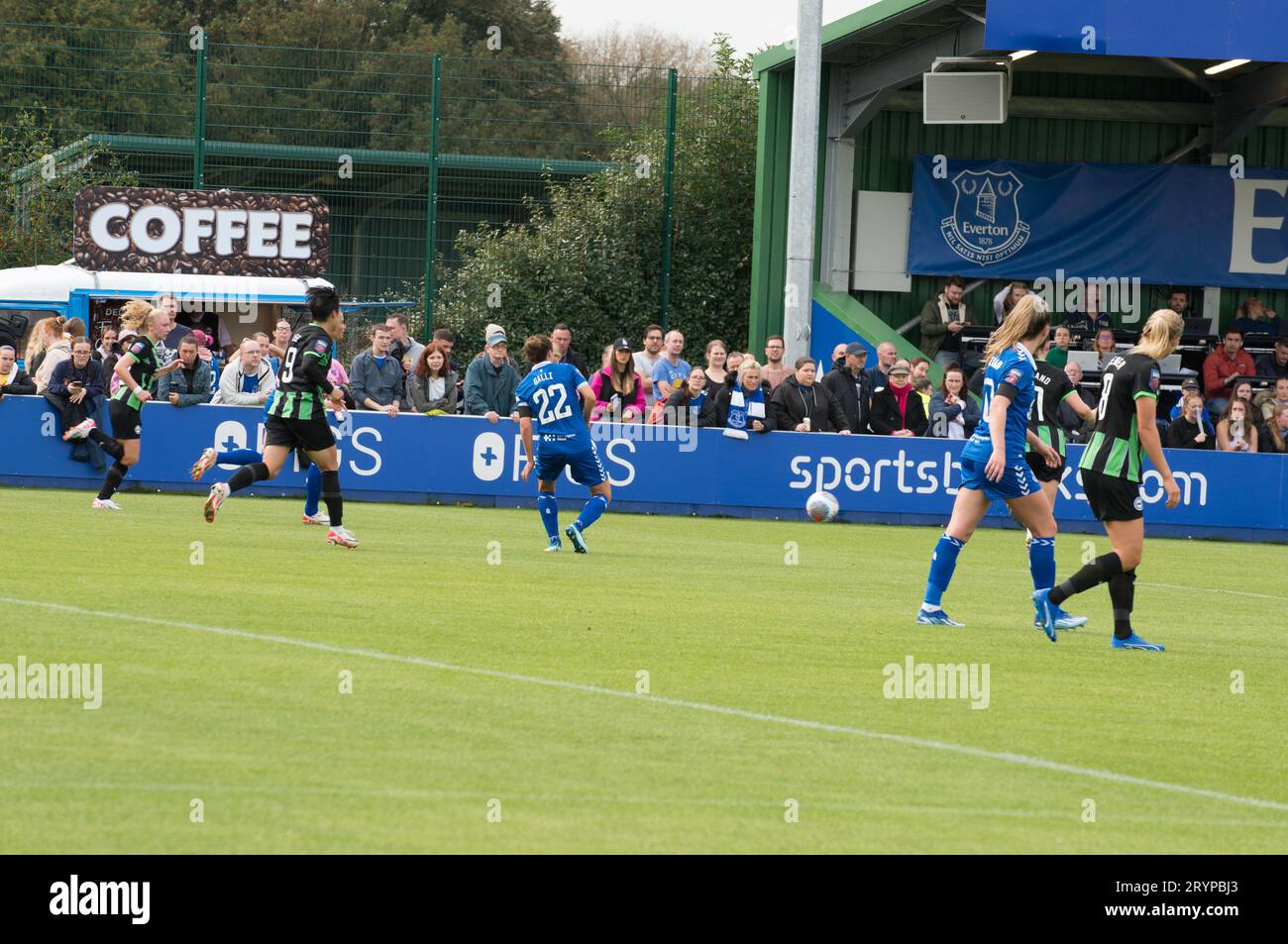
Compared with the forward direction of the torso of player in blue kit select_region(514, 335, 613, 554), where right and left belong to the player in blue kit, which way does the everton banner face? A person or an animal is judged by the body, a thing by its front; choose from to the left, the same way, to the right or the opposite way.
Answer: the opposite way

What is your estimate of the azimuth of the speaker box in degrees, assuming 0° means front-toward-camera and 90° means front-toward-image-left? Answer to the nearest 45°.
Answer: approximately 0°

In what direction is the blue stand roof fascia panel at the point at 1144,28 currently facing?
toward the camera

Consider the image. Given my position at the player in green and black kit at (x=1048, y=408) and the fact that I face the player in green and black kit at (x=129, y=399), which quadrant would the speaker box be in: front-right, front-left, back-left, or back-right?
front-right

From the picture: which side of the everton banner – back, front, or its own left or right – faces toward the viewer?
front

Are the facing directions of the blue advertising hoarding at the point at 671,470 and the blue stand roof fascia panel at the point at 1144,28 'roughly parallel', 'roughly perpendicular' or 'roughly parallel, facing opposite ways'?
roughly parallel

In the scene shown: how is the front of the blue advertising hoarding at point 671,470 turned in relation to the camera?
facing the viewer

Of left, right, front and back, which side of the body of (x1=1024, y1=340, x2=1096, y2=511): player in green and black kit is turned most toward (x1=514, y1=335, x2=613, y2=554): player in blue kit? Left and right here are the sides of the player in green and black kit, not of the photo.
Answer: left

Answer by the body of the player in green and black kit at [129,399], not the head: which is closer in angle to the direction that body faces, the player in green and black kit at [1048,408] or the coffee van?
the player in green and black kit

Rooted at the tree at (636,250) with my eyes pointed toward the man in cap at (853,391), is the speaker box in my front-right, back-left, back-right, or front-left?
front-left

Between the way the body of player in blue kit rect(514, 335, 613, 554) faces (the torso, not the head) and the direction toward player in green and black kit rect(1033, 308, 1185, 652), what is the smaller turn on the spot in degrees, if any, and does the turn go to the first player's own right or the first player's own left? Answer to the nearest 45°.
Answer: approximately 135° to the first player's own right

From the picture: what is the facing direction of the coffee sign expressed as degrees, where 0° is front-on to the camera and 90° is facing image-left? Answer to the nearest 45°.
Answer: approximately 0°

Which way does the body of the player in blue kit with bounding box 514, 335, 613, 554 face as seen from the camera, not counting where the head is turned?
away from the camera

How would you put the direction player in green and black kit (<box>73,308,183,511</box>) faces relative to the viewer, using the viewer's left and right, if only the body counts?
facing to the right of the viewer

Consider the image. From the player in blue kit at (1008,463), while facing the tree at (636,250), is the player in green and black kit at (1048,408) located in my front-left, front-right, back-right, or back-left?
front-right

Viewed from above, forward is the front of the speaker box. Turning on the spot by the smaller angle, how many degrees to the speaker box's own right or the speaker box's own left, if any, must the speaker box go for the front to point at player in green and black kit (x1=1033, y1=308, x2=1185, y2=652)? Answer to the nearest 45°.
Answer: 0° — it already faces them

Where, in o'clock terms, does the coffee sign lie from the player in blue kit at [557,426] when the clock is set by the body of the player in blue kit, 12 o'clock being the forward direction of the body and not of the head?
The coffee sign is roughly at 11 o'clock from the player in blue kit.

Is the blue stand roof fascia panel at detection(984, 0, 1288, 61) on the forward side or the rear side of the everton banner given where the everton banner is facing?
on the forward side
